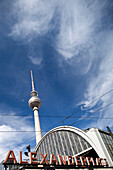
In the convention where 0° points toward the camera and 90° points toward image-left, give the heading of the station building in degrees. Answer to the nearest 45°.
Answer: approximately 45°
